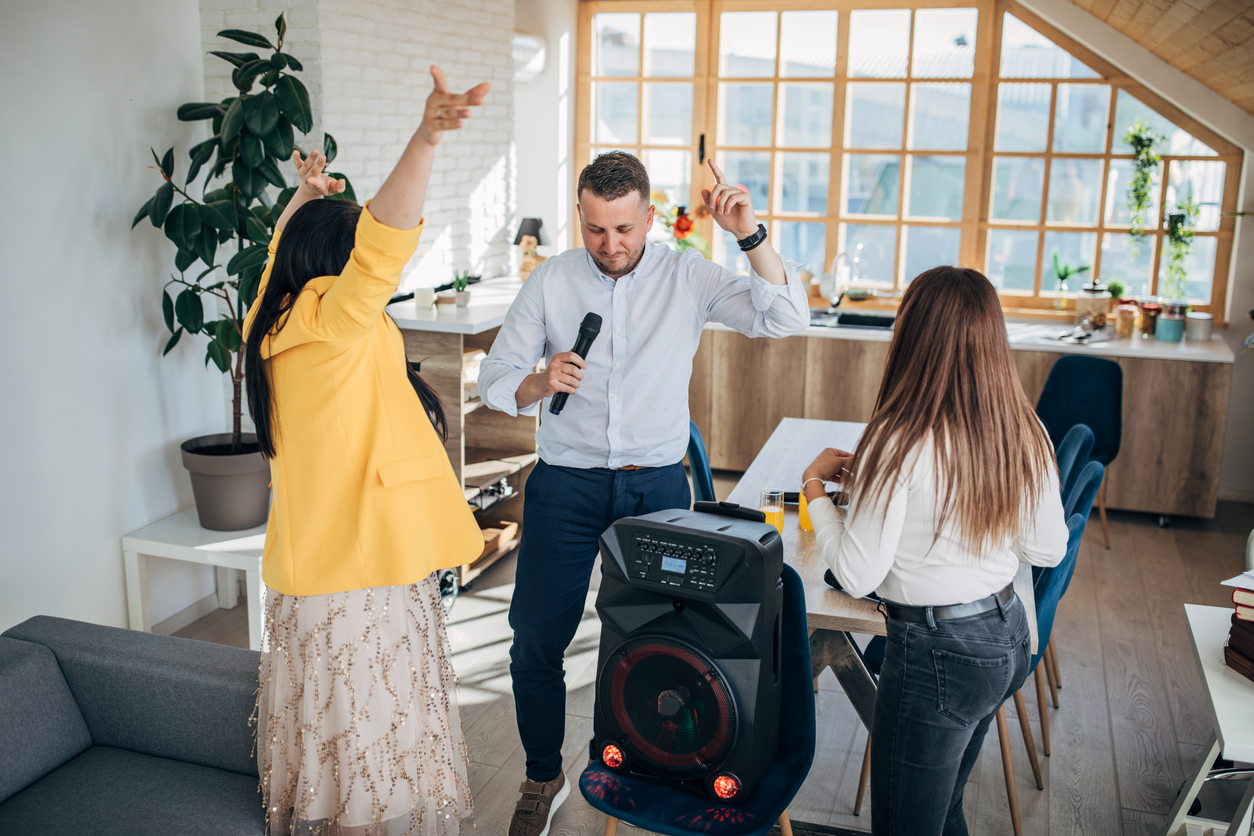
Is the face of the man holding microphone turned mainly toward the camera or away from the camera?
toward the camera

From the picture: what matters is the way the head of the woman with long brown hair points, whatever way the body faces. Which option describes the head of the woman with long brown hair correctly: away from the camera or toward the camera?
away from the camera

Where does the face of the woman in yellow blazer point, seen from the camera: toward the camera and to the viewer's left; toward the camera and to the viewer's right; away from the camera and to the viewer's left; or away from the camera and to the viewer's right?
away from the camera and to the viewer's right

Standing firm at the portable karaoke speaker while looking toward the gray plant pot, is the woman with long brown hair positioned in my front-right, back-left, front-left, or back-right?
back-right

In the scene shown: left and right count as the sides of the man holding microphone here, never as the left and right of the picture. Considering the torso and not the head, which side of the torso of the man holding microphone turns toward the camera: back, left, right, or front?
front

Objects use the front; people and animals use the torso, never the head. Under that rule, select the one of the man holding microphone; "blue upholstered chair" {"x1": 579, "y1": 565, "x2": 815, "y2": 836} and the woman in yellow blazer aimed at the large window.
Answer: the woman in yellow blazer

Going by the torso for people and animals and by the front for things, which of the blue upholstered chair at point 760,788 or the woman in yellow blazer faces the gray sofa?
the blue upholstered chair

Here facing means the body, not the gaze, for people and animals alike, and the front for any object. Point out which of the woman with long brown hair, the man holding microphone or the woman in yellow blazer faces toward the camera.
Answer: the man holding microphone

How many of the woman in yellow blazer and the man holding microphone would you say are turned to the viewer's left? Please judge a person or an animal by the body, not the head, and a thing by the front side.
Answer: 0

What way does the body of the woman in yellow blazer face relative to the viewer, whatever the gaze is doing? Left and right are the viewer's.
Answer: facing away from the viewer and to the right of the viewer

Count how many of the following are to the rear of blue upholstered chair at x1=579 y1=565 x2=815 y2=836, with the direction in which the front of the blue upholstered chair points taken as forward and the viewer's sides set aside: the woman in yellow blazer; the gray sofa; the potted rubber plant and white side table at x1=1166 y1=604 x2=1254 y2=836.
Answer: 1

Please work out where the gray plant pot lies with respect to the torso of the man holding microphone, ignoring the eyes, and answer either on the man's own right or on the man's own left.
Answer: on the man's own right

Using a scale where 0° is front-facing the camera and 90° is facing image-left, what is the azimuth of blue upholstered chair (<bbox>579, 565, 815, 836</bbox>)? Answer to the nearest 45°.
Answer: approximately 90°
